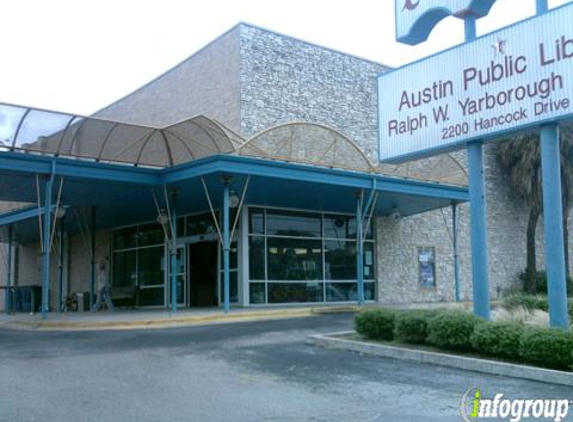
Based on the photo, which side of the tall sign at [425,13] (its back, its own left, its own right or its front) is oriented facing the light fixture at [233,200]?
right

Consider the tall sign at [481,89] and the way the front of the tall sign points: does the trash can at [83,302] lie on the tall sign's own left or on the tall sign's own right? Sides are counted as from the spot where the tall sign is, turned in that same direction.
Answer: on the tall sign's own right

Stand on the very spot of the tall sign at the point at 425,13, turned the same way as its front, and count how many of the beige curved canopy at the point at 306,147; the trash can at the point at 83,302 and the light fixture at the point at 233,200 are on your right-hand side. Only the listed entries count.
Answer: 3

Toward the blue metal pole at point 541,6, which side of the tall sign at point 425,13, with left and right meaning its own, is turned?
left

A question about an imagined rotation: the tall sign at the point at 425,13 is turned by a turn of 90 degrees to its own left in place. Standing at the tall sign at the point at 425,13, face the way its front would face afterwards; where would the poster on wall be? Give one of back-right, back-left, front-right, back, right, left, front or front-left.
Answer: back-left

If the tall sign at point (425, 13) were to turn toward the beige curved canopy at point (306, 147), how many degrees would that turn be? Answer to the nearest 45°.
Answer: approximately 90° to its right

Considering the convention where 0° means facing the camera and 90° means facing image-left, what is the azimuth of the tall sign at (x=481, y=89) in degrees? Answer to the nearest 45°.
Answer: approximately 45°

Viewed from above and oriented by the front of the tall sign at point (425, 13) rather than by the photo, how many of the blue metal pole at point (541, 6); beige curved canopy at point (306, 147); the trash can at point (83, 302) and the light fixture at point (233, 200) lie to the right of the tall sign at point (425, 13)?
3
